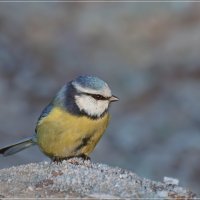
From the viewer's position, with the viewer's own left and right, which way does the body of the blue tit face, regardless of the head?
facing the viewer and to the right of the viewer
